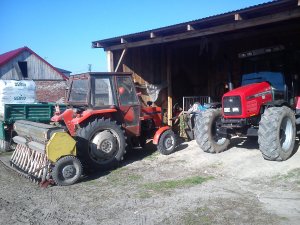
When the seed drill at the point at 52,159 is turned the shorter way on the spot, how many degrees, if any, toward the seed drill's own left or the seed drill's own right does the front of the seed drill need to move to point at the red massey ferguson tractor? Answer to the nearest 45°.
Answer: approximately 45° to the seed drill's own right

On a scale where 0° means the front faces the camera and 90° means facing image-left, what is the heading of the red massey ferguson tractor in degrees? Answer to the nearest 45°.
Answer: approximately 45°

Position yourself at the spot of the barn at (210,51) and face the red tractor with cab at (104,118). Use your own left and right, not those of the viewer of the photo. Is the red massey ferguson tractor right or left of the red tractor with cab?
left

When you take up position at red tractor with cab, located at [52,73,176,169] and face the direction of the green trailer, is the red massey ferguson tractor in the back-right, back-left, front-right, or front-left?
back-right

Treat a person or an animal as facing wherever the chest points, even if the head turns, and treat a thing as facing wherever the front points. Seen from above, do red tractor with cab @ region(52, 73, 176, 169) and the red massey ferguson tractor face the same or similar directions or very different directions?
very different directions

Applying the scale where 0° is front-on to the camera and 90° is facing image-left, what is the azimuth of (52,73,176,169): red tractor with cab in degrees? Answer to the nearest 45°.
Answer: approximately 225°

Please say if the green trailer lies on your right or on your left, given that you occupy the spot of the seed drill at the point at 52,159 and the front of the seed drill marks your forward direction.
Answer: on your left

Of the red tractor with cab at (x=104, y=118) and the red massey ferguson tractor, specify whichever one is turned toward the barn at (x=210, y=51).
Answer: the red tractor with cab

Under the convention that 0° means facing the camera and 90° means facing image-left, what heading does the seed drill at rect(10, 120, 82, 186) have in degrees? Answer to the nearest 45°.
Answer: approximately 225°

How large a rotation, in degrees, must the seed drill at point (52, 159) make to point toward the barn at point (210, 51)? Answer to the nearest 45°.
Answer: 0° — it already faces it
